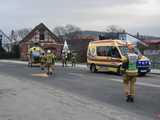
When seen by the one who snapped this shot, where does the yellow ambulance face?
facing the viewer and to the right of the viewer

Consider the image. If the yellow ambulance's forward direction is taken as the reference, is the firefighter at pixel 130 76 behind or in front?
in front
